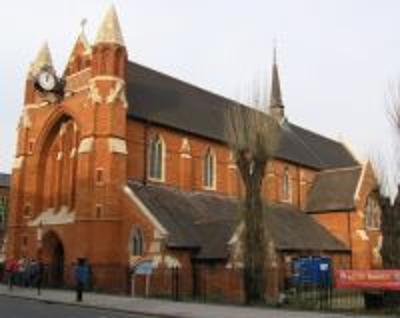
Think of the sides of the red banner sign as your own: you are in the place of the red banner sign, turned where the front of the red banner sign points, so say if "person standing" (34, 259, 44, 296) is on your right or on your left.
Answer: on your right

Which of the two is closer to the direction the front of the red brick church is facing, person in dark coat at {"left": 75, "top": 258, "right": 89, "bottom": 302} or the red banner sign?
the person in dark coat

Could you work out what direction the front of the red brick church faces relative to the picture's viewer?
facing the viewer and to the left of the viewer

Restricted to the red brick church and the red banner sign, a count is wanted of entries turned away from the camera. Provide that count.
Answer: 0

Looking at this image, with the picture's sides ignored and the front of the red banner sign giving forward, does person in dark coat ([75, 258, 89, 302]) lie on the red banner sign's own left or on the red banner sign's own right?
on the red banner sign's own right

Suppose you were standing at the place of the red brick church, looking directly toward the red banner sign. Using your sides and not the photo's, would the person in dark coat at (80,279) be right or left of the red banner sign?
right

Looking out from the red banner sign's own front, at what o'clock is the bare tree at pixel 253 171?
The bare tree is roughly at 4 o'clock from the red banner sign.

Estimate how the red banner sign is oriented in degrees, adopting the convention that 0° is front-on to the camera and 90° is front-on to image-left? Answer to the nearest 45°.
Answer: approximately 0°

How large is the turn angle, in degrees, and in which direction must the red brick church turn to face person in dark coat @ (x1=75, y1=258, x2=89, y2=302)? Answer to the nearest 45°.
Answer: approximately 45° to its left

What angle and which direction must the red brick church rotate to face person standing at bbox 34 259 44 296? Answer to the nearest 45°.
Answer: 0° — it already faces them
